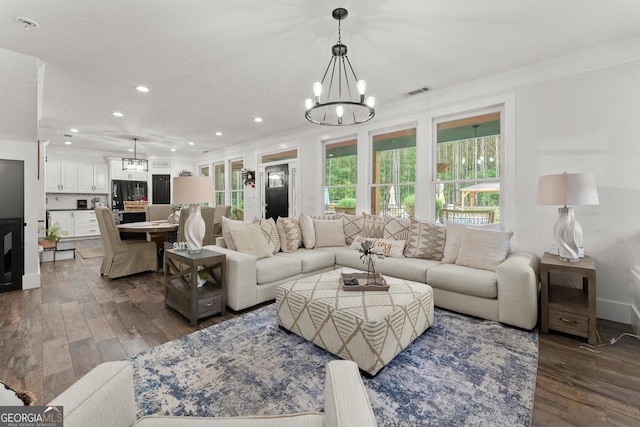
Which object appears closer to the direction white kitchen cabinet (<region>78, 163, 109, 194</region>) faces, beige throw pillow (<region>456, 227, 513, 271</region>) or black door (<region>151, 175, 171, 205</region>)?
the beige throw pillow

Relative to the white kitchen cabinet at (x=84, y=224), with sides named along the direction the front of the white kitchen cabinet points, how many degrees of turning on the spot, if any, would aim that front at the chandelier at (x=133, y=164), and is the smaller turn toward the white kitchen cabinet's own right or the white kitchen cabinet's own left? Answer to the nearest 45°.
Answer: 0° — it already faces it

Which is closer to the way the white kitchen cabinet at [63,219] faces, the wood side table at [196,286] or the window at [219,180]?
the wood side table

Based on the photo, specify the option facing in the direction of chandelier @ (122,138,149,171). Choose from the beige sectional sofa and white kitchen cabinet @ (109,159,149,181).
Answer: the white kitchen cabinet

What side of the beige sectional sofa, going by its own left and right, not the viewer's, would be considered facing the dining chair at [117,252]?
right

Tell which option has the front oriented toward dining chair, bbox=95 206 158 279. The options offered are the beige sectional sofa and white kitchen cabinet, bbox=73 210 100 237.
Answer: the white kitchen cabinet

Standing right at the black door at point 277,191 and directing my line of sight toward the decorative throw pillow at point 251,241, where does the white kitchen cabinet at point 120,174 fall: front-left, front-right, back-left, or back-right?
back-right

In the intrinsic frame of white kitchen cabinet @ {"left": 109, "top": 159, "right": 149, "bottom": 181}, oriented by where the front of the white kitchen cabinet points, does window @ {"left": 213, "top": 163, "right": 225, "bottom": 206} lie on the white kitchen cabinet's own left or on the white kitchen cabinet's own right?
on the white kitchen cabinet's own left
